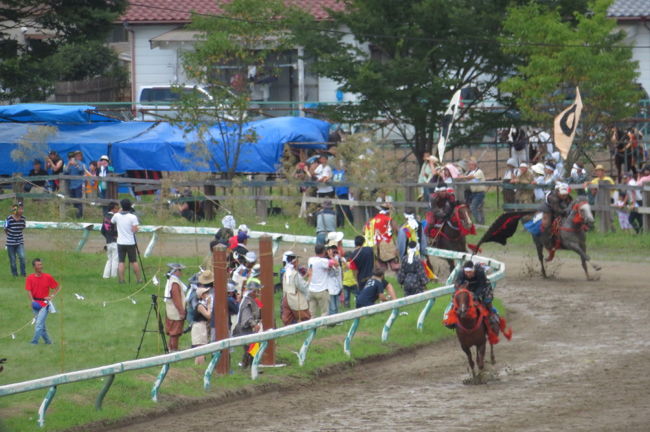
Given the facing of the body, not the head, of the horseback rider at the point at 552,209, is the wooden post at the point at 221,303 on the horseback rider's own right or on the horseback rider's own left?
on the horseback rider's own right

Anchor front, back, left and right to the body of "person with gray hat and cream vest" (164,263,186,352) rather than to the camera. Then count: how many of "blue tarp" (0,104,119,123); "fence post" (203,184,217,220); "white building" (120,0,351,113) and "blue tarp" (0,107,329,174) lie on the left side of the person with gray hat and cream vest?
4

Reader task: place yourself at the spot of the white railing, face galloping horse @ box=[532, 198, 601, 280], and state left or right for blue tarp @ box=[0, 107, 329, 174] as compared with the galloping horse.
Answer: left

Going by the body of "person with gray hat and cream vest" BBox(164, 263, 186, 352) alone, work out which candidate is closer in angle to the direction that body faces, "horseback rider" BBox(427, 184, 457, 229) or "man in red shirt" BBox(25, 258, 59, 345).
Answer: the horseback rider

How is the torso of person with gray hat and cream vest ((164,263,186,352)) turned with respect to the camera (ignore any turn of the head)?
to the viewer's right
